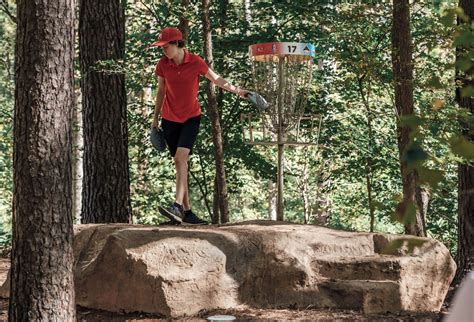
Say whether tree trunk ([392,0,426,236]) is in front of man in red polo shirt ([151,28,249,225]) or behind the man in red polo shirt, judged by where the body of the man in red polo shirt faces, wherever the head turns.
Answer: behind

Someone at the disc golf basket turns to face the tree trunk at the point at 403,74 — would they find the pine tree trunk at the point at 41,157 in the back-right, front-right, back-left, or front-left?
back-right

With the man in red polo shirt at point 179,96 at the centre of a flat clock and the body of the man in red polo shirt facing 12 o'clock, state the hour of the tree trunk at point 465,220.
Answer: The tree trunk is roughly at 7 o'clock from the man in red polo shirt.

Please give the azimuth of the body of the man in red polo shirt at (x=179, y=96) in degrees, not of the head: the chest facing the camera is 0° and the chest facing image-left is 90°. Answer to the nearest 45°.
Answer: approximately 45°

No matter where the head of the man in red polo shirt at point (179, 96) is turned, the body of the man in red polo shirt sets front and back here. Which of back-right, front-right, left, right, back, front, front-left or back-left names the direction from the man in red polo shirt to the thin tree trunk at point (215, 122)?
back-right
